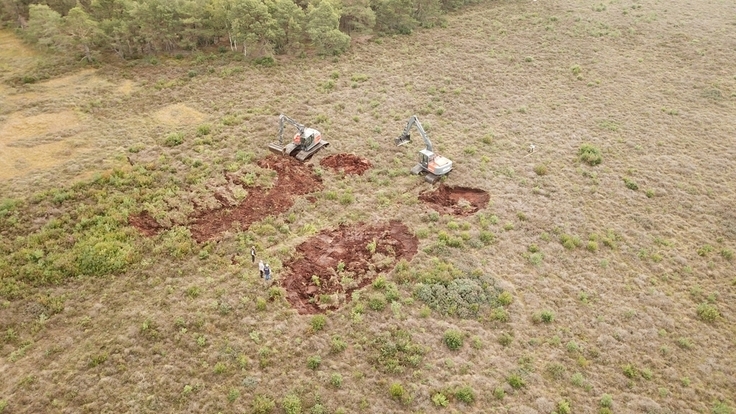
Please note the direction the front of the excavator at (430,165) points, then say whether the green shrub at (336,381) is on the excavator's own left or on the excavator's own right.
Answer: on the excavator's own left

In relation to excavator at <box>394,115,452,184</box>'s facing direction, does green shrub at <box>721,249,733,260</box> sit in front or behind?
behind

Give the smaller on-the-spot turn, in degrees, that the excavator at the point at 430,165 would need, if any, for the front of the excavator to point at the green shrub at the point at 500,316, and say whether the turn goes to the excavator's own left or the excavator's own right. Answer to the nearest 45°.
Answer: approximately 135° to the excavator's own left

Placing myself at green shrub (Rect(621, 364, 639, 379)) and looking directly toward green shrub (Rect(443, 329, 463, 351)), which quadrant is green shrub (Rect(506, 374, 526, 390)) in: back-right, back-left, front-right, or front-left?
front-left

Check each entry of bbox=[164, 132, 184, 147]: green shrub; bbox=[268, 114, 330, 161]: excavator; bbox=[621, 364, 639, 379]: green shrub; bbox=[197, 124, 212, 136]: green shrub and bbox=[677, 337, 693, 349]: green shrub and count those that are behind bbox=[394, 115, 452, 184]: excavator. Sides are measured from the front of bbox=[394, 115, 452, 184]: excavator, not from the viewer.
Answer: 2

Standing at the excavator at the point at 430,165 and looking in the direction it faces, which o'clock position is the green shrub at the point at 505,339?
The green shrub is roughly at 7 o'clock from the excavator.

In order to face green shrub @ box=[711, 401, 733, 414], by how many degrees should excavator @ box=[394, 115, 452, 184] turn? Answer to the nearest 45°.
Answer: approximately 180°

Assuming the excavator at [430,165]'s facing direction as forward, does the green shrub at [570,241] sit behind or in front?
behind

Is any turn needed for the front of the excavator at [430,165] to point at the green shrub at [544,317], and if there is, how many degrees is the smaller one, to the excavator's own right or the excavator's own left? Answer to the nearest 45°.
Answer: approximately 180°

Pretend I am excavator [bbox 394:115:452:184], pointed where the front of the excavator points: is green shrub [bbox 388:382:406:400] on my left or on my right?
on my left

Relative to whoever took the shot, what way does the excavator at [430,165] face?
facing away from the viewer and to the left of the viewer

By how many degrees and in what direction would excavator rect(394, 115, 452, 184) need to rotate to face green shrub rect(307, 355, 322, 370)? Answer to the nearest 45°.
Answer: approximately 135° to its left

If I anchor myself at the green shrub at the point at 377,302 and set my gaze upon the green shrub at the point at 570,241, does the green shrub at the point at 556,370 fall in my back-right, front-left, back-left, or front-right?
front-right

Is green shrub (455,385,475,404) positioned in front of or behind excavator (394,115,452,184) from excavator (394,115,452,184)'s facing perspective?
behind
